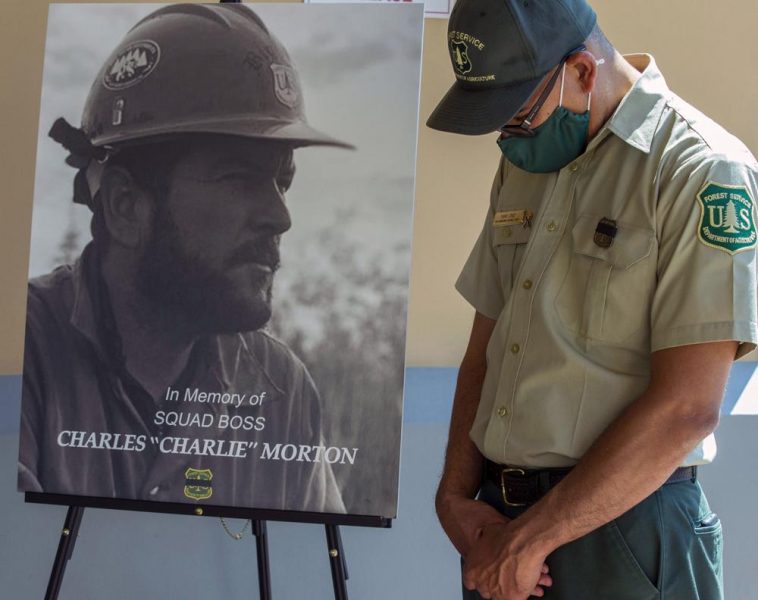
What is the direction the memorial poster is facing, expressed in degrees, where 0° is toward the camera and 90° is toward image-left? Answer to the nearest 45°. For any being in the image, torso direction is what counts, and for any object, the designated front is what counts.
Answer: approximately 0°

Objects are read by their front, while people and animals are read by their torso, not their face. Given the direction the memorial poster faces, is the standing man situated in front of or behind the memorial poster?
in front

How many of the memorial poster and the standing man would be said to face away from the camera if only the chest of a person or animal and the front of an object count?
0

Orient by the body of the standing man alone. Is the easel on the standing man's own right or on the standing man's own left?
on the standing man's own right

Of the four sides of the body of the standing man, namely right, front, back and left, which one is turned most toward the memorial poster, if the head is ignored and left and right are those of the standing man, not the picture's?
right
